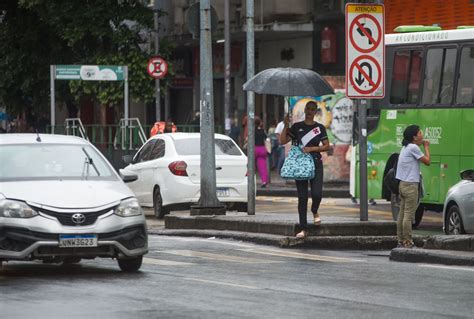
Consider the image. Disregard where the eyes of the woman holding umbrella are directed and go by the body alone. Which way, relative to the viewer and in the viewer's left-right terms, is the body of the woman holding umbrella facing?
facing the viewer

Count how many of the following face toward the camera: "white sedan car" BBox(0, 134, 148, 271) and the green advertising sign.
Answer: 2

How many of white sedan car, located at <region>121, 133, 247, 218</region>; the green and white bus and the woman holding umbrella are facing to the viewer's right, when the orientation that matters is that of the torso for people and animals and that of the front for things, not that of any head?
0

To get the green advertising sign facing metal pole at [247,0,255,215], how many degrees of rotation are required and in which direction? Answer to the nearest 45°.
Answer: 0° — it already faces it

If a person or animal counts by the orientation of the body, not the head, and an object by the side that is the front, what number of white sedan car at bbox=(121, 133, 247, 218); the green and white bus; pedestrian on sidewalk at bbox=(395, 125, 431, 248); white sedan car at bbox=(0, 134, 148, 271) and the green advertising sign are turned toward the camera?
2

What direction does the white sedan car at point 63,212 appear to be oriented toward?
toward the camera

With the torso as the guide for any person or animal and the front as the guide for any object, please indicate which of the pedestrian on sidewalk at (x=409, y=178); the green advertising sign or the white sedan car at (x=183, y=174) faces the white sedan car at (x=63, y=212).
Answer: the green advertising sign
